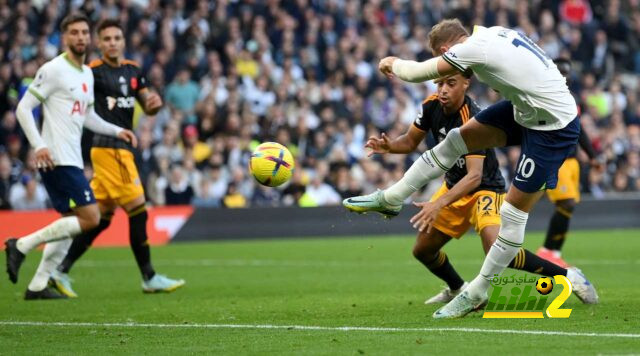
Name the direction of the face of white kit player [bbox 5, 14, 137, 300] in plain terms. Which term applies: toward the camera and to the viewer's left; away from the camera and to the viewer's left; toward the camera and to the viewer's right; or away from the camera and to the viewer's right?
toward the camera and to the viewer's right

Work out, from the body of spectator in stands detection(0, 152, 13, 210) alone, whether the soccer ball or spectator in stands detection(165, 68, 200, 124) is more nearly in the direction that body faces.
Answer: the soccer ball

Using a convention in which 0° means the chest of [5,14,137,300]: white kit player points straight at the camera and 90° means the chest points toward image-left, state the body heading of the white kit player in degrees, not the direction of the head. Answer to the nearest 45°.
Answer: approximately 315°

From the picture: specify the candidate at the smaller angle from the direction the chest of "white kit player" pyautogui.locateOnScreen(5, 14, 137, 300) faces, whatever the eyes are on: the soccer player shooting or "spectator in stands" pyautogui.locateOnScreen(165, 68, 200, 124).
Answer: the soccer player shooting

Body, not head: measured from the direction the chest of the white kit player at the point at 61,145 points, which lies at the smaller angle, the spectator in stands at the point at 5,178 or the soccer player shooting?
the soccer player shooting

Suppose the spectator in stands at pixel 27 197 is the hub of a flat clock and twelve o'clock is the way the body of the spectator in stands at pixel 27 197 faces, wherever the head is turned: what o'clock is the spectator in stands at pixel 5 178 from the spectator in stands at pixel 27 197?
the spectator in stands at pixel 5 178 is roughly at 4 o'clock from the spectator in stands at pixel 27 197.

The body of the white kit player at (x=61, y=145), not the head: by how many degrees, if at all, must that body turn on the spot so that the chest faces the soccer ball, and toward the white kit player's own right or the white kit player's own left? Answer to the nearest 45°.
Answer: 0° — they already face it

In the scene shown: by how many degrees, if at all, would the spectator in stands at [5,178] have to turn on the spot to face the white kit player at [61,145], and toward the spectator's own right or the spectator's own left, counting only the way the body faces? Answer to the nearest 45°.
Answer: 0° — they already face them

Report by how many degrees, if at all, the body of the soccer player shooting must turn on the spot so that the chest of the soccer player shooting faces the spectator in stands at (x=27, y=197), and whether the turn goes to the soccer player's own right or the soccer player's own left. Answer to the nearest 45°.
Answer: approximately 45° to the soccer player's own right

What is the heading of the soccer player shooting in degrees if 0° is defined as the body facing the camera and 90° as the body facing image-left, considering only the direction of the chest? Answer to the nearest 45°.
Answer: approximately 90°

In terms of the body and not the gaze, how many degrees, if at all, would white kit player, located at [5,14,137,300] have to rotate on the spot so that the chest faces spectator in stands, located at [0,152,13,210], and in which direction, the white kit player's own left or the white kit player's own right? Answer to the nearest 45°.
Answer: approximately 135° to the white kit player's own left
